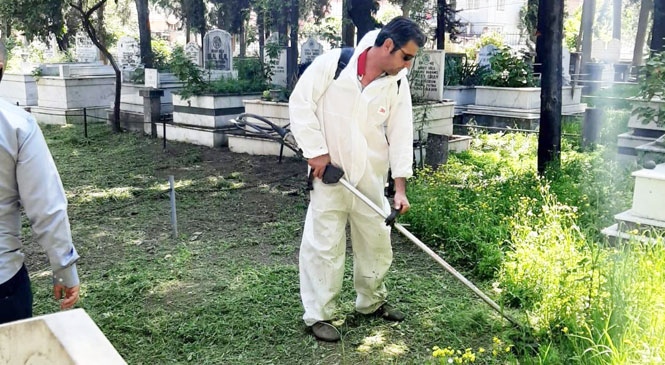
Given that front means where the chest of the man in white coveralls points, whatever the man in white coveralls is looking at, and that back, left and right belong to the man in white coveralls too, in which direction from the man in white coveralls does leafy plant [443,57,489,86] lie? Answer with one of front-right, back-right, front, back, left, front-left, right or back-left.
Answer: back-left

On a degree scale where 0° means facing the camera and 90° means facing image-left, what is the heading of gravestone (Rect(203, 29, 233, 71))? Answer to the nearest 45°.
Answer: approximately 0°

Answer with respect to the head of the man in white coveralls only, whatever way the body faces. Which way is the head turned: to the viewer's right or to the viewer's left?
to the viewer's right

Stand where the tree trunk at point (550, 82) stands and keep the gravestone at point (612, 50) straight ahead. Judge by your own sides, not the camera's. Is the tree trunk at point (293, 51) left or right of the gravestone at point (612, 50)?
left

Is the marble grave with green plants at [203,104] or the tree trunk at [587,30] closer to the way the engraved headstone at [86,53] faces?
the marble grave with green plants

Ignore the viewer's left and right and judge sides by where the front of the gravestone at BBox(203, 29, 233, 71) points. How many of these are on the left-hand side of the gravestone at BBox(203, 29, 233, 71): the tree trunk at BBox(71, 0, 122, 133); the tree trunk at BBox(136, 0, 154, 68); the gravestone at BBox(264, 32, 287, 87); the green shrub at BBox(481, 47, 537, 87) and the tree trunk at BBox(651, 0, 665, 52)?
3

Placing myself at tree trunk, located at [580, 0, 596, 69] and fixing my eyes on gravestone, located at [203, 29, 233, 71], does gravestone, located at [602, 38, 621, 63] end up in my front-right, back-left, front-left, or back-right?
back-right

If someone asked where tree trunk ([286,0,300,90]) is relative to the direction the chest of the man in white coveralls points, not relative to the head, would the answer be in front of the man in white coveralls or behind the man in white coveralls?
behind

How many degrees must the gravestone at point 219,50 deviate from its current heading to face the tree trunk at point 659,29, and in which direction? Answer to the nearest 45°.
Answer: approximately 90° to its left
